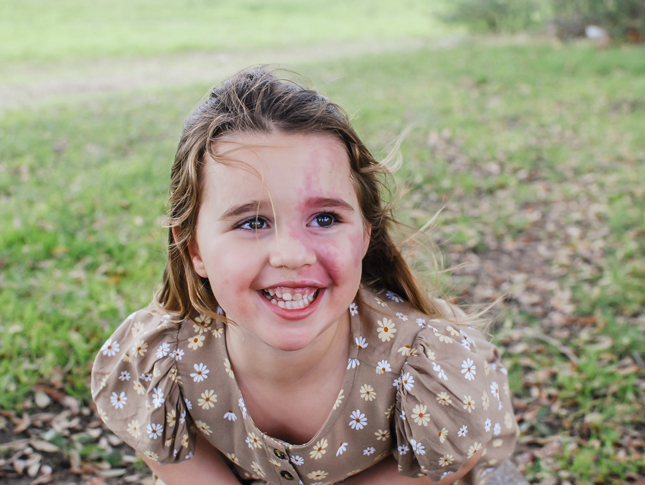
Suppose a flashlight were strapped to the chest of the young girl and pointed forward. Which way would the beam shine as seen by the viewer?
toward the camera

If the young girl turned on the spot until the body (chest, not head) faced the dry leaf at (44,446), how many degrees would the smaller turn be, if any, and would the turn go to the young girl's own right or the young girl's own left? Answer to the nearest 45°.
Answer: approximately 135° to the young girl's own right

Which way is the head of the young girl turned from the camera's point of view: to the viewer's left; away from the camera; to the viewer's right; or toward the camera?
toward the camera

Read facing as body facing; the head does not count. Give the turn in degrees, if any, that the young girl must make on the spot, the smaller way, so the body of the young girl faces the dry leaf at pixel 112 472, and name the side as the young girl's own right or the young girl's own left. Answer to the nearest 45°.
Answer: approximately 135° to the young girl's own right

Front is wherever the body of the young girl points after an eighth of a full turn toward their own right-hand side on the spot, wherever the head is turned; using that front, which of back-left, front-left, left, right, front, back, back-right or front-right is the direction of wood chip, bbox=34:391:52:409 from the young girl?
right
